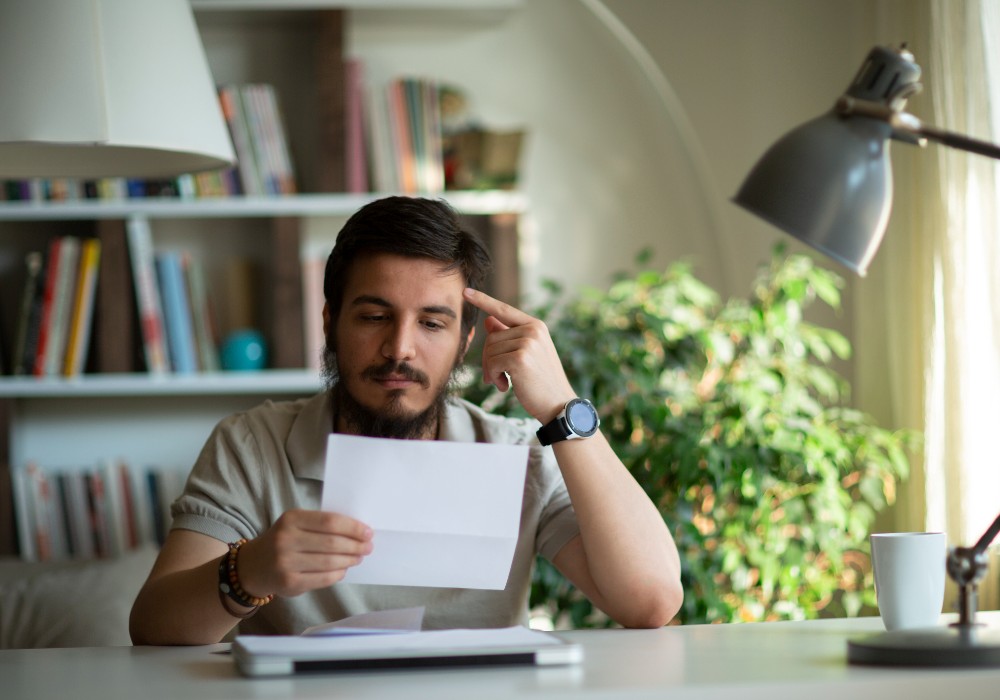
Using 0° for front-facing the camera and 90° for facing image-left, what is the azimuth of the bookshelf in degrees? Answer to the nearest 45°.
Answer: approximately 0°

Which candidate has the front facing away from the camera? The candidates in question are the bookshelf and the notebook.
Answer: the notebook

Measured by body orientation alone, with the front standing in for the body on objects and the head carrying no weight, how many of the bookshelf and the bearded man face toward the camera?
2

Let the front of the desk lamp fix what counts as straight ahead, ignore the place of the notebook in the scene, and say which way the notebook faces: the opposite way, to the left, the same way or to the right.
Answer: to the right

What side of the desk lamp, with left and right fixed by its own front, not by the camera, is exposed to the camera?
left

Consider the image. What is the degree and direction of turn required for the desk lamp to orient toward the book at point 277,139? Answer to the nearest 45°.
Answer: approximately 45° to its right

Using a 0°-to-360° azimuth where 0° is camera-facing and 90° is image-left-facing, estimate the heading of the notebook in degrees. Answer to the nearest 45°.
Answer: approximately 180°

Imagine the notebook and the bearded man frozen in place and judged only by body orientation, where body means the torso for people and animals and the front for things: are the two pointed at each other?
yes

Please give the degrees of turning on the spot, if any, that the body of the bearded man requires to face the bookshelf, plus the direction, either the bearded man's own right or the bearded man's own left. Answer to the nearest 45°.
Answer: approximately 180°

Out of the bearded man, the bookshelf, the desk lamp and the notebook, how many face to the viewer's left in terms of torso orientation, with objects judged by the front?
1

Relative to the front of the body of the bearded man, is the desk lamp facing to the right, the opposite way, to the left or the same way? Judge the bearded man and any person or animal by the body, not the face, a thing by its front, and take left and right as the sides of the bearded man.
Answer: to the right

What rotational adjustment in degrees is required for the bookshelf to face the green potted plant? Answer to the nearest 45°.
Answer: approximately 45° to its left

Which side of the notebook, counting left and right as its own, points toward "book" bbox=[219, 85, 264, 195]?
front
